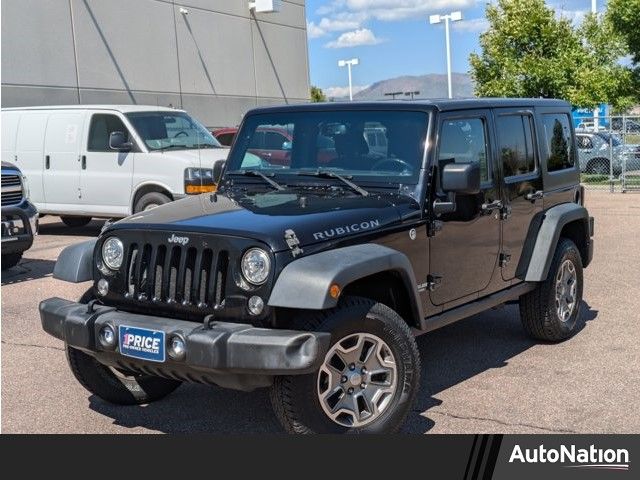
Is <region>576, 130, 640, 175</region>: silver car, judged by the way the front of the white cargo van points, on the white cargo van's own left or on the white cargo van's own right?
on the white cargo van's own left

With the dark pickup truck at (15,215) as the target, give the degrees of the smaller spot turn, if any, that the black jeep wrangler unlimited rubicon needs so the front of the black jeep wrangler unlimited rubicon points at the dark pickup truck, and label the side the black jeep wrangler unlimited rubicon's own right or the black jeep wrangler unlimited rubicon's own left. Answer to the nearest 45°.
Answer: approximately 90° to the black jeep wrangler unlimited rubicon's own right

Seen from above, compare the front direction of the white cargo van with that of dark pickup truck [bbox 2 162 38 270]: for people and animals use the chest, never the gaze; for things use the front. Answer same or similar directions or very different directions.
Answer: same or similar directions

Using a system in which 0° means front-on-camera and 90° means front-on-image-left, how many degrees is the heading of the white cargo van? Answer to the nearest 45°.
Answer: approximately 315°

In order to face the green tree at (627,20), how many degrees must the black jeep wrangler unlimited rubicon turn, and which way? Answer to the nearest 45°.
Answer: approximately 180°

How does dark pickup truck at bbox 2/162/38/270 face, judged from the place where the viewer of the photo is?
facing the viewer and to the right of the viewer

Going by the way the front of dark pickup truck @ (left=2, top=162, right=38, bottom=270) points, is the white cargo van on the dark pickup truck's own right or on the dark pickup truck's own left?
on the dark pickup truck's own left

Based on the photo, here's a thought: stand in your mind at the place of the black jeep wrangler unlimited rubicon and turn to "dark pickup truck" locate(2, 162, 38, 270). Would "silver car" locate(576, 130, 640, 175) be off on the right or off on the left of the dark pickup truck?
right

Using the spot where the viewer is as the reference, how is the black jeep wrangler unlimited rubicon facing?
facing the viewer and to the left of the viewer

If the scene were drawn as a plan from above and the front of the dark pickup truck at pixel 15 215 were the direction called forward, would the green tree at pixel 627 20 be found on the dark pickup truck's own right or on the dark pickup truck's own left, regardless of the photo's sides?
on the dark pickup truck's own left

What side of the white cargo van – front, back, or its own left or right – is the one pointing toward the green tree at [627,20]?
left

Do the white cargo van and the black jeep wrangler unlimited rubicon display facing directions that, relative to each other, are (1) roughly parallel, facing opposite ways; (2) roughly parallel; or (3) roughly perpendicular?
roughly perpendicular

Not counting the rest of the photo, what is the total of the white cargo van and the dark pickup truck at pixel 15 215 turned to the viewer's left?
0
